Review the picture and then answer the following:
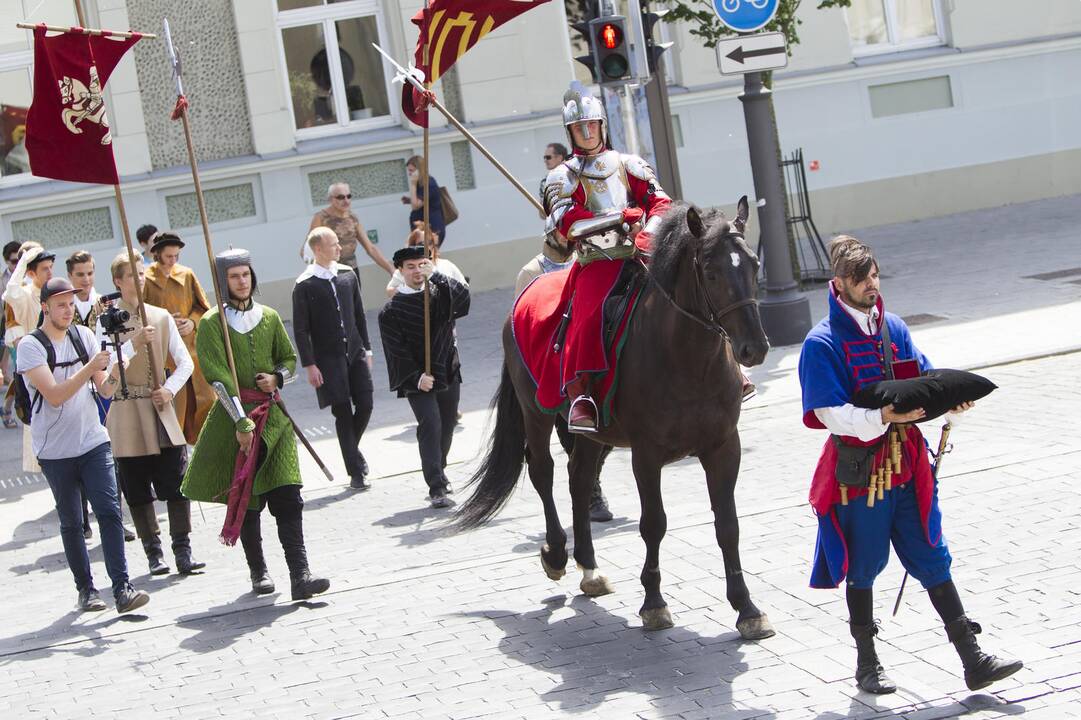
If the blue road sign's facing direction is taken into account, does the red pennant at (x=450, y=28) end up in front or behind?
in front

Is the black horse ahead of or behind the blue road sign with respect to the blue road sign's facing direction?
ahead

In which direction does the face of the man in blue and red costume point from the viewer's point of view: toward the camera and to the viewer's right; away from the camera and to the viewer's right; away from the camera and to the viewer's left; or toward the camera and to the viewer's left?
toward the camera and to the viewer's right

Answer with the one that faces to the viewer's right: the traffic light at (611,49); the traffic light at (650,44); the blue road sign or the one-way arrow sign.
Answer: the traffic light at (650,44)

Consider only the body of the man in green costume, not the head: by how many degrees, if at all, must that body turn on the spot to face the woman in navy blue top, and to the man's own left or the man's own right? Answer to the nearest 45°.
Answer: approximately 135° to the man's own left

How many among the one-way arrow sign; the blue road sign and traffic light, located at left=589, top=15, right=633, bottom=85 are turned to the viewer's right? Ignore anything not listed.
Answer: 0

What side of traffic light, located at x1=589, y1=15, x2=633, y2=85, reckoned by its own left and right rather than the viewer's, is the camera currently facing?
front

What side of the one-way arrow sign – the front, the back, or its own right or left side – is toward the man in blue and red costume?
front

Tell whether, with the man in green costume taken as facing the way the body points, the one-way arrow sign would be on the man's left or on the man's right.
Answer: on the man's left

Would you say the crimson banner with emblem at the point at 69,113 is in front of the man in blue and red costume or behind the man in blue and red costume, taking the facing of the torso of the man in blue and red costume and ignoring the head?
behind

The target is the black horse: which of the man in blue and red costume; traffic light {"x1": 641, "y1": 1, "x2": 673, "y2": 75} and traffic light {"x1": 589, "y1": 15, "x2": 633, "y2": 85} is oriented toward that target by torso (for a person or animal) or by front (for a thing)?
traffic light {"x1": 589, "y1": 15, "x2": 633, "y2": 85}
